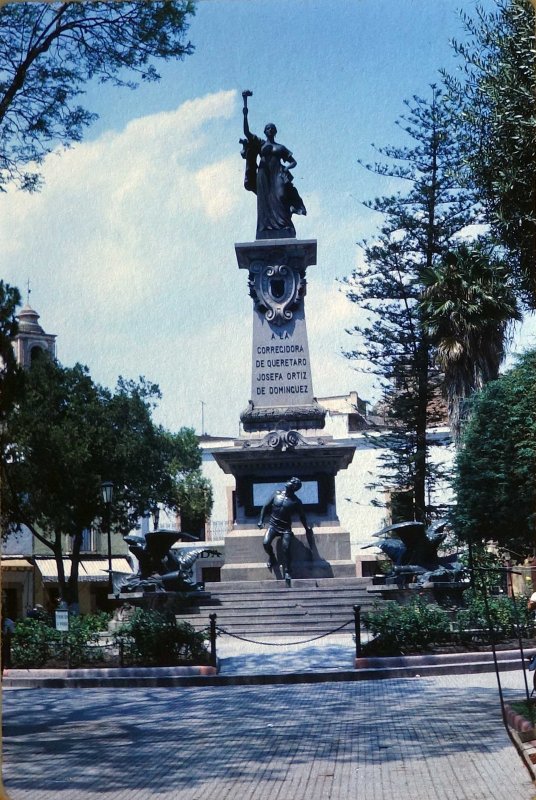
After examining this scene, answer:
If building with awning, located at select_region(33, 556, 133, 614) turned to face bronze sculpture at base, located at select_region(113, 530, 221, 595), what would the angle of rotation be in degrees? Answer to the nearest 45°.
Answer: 0° — it already faces it

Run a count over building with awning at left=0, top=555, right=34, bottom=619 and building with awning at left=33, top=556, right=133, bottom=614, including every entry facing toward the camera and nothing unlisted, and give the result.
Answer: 2

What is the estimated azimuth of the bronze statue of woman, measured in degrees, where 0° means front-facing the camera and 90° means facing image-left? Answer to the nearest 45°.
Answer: approximately 0°

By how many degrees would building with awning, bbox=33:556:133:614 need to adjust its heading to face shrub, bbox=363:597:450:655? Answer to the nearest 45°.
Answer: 0° — it already faces it

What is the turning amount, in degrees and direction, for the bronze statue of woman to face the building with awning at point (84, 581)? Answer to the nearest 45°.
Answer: approximately 135° to its right
